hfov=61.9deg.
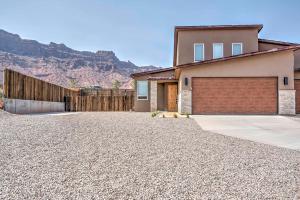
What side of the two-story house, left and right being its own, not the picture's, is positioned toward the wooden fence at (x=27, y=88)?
right

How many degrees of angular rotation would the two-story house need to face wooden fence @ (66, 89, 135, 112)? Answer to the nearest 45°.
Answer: approximately 135° to its right

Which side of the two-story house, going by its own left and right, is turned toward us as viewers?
front
